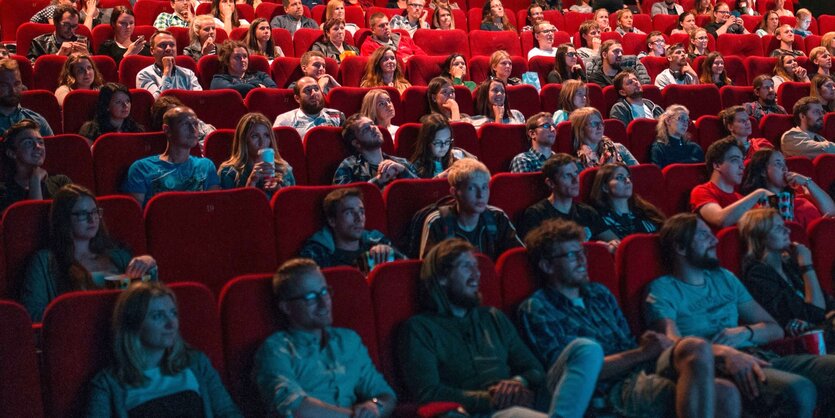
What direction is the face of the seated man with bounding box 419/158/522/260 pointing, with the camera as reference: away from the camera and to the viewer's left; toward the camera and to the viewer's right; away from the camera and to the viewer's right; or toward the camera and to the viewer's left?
toward the camera and to the viewer's right

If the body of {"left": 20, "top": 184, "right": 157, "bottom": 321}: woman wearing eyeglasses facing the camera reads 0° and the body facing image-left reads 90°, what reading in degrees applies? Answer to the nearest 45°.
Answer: approximately 315°

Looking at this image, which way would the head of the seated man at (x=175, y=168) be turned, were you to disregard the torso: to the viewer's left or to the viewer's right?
to the viewer's right

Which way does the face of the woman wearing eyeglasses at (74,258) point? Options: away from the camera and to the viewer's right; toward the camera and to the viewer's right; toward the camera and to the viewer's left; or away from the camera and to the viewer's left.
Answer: toward the camera and to the viewer's right

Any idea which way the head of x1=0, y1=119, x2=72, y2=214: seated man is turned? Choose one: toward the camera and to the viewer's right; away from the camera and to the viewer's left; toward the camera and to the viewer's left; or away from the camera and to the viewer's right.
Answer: toward the camera and to the viewer's right

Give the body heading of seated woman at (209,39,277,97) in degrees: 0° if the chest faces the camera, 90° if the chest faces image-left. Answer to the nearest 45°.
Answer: approximately 315°

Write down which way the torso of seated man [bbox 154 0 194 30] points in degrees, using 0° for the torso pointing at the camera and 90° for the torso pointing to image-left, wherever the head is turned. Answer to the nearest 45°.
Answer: approximately 315°

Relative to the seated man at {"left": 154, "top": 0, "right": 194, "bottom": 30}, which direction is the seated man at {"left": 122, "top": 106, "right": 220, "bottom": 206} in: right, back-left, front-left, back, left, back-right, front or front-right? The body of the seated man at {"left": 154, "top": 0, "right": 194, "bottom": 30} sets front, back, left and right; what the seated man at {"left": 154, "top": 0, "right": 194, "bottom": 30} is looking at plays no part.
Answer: front-right

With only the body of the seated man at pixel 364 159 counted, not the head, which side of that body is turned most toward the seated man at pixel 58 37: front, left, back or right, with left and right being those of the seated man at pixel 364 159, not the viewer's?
back

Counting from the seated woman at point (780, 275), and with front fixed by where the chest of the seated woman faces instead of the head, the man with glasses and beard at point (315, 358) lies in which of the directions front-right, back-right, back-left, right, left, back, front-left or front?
right

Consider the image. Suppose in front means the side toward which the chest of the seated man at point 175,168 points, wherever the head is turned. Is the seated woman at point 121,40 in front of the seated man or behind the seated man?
behind
